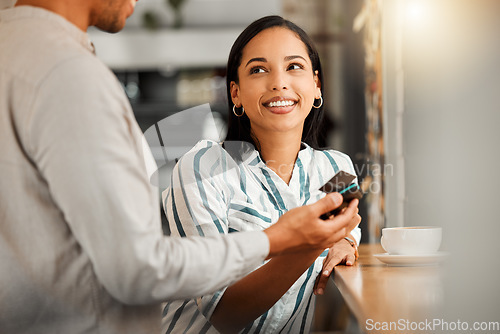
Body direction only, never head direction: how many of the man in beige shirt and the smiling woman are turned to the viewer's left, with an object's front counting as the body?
0

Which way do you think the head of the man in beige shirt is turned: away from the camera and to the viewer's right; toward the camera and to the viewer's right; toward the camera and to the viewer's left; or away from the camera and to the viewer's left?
away from the camera and to the viewer's right

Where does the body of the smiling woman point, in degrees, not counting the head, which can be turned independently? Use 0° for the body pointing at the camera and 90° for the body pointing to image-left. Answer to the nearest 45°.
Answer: approximately 315°

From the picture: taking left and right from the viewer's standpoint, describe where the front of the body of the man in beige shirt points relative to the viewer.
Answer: facing away from the viewer and to the right of the viewer
